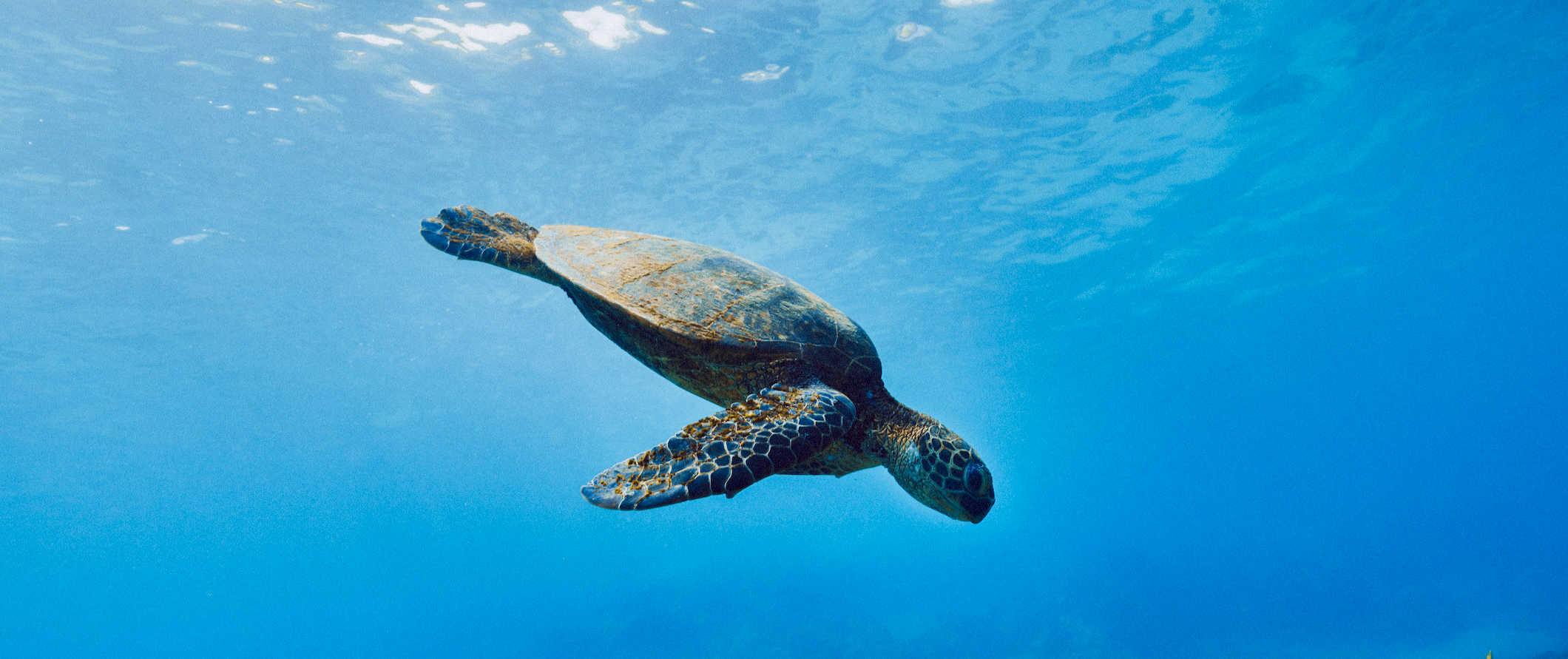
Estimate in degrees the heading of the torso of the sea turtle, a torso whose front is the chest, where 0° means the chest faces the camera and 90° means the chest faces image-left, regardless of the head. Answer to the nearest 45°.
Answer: approximately 270°
